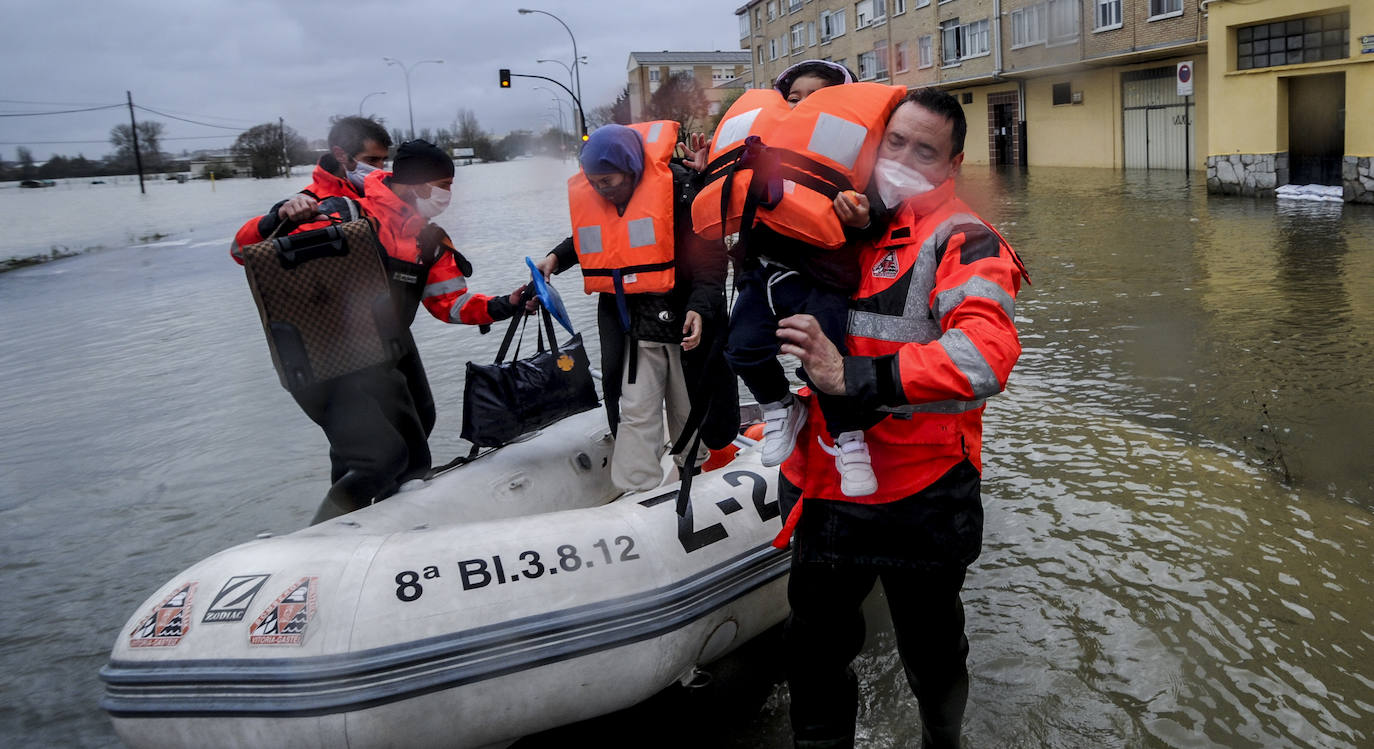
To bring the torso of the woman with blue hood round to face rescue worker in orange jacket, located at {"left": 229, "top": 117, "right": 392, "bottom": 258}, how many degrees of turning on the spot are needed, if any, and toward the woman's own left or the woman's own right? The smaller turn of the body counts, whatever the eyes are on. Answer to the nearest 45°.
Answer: approximately 90° to the woman's own right

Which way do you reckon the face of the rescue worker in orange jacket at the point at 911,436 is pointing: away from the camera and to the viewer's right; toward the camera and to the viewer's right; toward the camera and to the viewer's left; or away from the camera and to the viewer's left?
toward the camera and to the viewer's left

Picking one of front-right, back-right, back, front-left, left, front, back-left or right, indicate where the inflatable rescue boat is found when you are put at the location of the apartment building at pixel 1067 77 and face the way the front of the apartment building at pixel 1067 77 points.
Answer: front-left

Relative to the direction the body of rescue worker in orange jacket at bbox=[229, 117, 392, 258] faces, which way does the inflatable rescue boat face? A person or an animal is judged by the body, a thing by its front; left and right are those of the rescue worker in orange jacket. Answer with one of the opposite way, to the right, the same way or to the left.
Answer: to the right

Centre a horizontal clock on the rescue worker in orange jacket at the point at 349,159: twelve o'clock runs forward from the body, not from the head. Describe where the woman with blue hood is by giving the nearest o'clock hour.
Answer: The woman with blue hood is roughly at 12 o'clock from the rescue worker in orange jacket.

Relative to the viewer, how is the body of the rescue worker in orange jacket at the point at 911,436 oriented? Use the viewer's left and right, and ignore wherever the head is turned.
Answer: facing the viewer and to the left of the viewer

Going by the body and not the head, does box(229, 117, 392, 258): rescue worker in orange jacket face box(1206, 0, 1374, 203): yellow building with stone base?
no

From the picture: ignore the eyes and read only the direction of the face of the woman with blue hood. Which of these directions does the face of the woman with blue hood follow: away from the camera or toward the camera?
toward the camera

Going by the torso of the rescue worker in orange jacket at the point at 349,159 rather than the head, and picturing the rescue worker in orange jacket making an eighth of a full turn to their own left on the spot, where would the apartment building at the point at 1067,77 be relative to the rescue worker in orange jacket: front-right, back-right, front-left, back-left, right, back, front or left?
front-left

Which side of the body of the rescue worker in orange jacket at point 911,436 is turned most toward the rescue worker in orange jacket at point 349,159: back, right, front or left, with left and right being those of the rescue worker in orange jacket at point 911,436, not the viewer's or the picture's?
right

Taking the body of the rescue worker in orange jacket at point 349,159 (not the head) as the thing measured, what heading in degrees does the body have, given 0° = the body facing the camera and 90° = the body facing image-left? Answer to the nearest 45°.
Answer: approximately 315°

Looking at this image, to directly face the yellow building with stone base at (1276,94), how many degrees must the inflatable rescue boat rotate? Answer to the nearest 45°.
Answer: approximately 180°

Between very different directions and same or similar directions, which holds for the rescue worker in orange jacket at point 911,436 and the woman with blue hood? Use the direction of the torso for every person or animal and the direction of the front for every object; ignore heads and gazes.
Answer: same or similar directions

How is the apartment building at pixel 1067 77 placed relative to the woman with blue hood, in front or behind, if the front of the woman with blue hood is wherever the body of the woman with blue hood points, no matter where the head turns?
behind

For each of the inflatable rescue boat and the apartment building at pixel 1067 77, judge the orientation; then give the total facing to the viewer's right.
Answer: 0

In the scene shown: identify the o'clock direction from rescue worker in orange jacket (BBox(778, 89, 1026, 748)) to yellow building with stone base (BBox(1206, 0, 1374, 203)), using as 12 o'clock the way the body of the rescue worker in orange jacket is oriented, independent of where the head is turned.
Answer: The yellow building with stone base is roughly at 5 o'clock from the rescue worker in orange jacket.

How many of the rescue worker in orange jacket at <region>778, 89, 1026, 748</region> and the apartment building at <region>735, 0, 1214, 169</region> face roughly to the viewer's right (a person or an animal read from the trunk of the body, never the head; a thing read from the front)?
0

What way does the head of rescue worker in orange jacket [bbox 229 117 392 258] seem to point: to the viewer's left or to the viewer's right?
to the viewer's right
